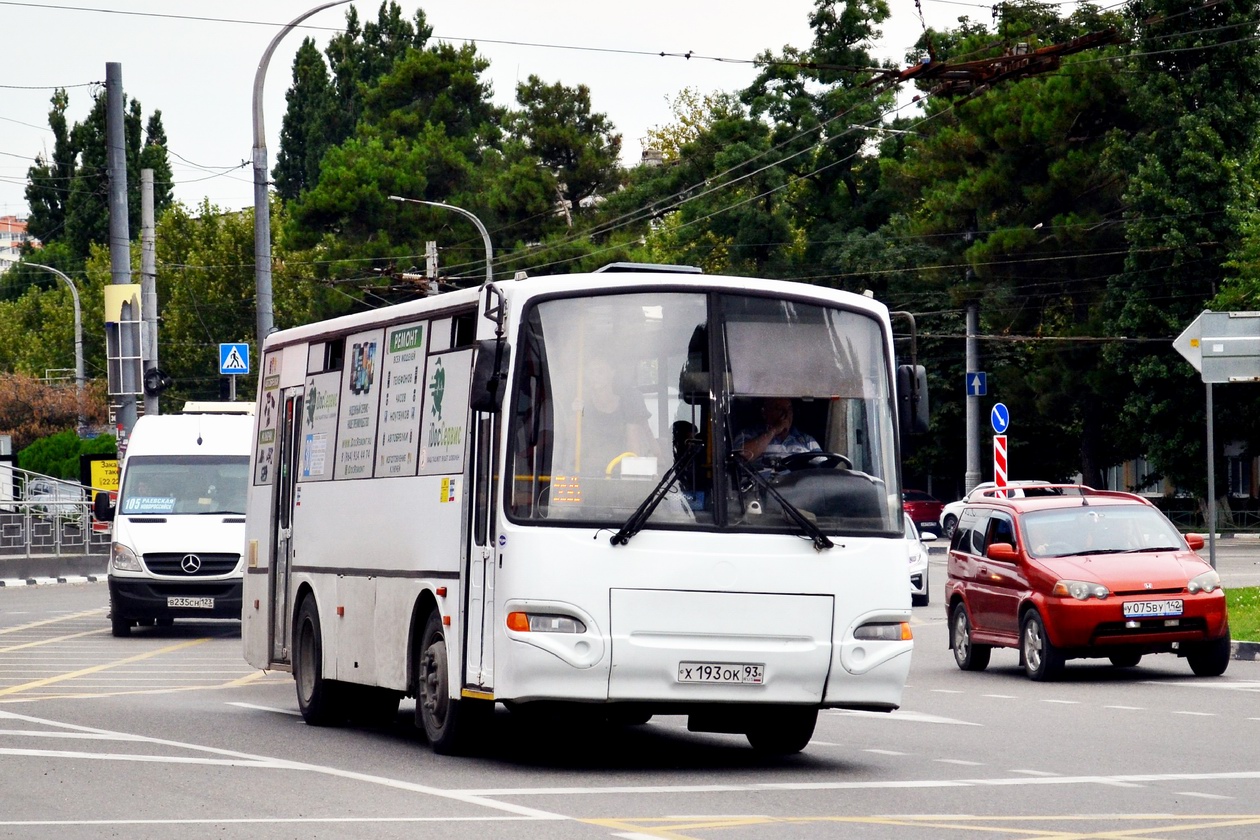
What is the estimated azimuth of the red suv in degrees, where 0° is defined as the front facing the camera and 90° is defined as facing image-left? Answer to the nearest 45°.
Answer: approximately 315°

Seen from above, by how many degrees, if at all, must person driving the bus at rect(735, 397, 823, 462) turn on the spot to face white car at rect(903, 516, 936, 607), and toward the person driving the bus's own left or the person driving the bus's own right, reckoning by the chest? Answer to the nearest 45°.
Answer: approximately 135° to the person driving the bus's own left

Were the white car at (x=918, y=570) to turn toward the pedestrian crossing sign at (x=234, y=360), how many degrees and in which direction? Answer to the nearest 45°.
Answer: approximately 90° to its right

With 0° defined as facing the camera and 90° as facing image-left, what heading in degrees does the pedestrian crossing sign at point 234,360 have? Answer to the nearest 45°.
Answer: approximately 0°

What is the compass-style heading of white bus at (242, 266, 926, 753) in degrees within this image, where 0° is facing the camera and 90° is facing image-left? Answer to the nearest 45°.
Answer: approximately 315°

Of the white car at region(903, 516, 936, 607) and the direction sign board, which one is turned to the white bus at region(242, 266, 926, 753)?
the white car

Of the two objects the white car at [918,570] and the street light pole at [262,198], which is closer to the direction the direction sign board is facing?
the white car
